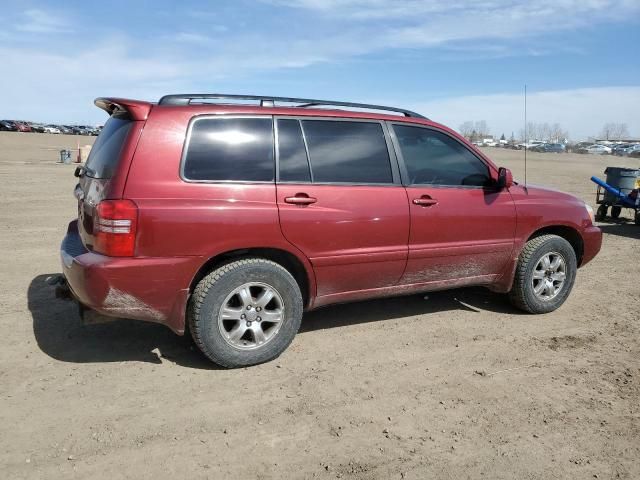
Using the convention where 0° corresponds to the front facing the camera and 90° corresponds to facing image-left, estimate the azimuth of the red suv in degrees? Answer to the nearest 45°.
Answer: approximately 225°
